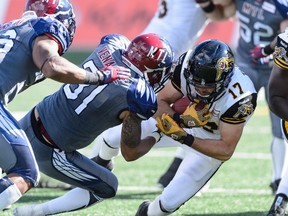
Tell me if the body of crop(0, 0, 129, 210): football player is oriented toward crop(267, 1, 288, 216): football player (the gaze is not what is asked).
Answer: yes

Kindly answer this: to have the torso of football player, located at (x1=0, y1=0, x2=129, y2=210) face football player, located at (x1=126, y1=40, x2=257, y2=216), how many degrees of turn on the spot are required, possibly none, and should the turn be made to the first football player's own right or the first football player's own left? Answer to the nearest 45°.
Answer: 0° — they already face them

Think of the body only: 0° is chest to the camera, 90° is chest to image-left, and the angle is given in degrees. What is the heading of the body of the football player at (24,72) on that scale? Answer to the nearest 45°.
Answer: approximately 270°

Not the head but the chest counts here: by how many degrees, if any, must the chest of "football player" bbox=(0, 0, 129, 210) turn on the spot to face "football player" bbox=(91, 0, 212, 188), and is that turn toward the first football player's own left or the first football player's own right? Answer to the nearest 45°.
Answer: approximately 45° to the first football player's own left

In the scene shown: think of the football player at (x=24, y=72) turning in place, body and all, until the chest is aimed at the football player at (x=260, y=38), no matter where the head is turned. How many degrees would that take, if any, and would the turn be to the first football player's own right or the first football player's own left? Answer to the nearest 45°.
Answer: approximately 45° to the first football player's own left
